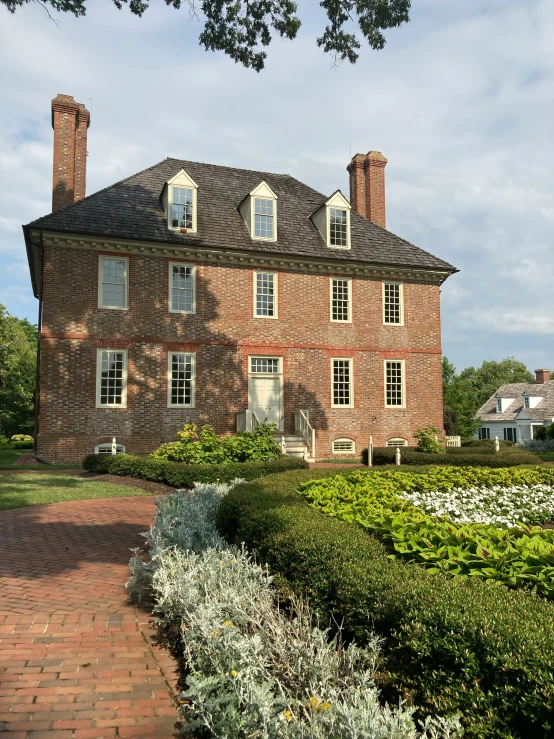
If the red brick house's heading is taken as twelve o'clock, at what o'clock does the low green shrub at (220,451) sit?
The low green shrub is roughly at 12 o'clock from the red brick house.

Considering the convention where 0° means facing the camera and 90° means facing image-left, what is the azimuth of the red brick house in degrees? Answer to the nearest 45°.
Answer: approximately 0°

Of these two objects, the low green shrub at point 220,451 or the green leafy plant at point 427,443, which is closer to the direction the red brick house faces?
the low green shrub

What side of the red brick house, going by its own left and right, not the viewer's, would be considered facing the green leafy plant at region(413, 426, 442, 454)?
left

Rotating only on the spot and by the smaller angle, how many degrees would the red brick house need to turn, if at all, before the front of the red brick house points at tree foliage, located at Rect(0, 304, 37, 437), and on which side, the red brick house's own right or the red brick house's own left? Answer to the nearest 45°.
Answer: approximately 135° to the red brick house's own right

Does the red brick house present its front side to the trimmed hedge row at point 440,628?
yes

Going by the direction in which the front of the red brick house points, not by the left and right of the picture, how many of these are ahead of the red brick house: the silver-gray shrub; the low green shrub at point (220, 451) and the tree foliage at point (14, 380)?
2

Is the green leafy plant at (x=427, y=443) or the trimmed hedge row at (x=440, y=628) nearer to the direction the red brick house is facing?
the trimmed hedge row

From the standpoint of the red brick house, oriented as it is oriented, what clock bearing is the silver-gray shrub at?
The silver-gray shrub is roughly at 12 o'clock from the red brick house.
